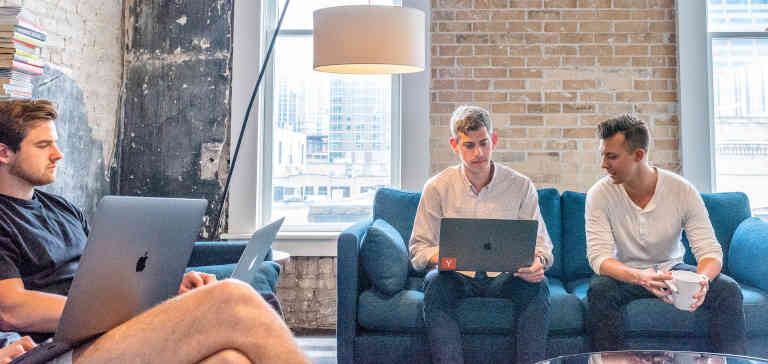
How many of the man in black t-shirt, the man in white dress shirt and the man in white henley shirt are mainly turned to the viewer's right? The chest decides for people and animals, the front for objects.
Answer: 1

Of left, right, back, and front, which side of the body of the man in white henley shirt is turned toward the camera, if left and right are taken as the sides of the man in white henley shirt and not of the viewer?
front

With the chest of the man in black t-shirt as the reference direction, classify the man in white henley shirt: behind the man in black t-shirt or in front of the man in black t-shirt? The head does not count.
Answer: in front

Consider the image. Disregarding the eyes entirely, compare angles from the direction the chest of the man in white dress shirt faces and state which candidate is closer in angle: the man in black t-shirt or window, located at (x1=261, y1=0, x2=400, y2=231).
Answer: the man in black t-shirt

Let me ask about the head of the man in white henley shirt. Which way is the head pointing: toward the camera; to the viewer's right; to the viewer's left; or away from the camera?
to the viewer's left

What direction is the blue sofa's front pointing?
toward the camera

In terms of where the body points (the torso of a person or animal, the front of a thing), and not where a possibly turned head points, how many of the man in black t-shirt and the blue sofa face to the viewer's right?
1

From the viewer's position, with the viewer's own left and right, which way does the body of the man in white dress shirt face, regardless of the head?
facing the viewer

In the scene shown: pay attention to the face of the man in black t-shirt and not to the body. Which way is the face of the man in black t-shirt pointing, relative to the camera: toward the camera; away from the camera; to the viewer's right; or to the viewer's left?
to the viewer's right

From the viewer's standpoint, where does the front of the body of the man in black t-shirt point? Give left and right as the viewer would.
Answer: facing to the right of the viewer
